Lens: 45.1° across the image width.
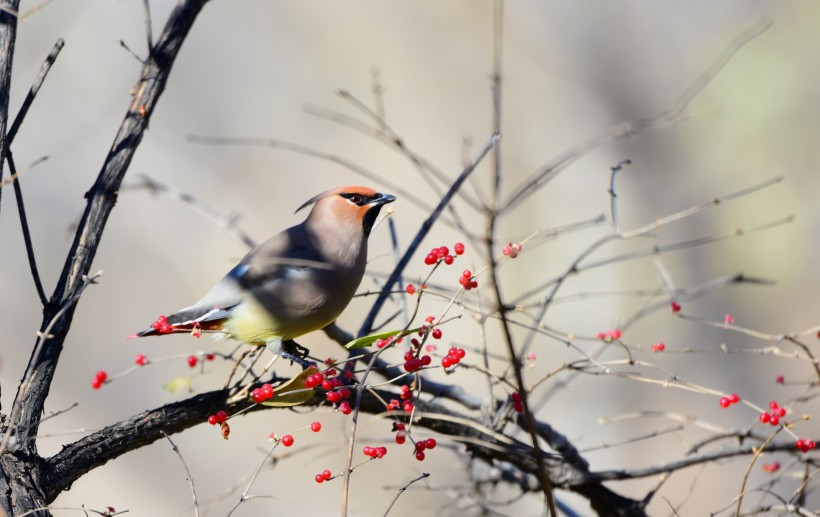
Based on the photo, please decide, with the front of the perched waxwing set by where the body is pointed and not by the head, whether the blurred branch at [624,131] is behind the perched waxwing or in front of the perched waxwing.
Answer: in front

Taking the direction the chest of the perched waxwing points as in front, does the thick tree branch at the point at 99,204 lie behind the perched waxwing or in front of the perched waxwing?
behind

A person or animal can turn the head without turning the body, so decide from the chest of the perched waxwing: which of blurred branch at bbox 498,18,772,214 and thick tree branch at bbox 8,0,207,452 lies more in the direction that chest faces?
the blurred branch

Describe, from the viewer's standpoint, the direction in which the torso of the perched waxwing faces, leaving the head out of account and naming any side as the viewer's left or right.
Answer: facing to the right of the viewer

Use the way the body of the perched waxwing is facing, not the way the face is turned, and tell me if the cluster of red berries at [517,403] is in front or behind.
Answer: in front
